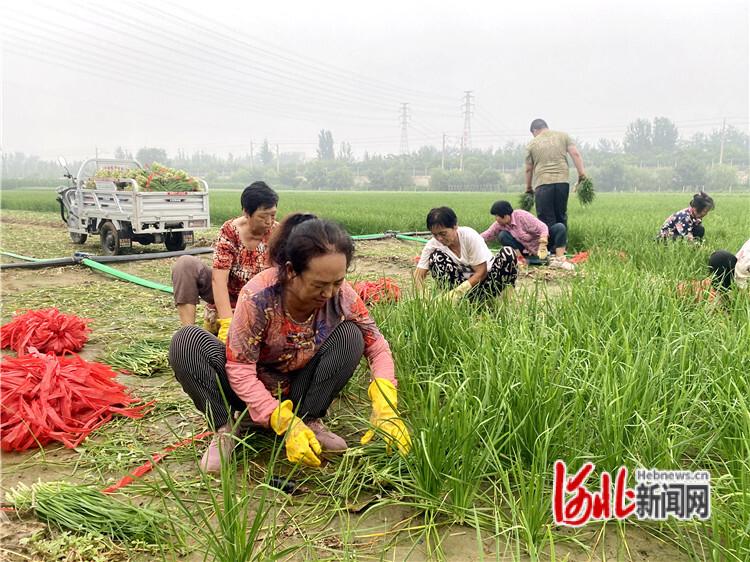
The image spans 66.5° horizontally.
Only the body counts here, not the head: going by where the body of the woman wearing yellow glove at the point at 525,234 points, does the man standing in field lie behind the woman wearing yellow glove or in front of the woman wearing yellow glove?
behind

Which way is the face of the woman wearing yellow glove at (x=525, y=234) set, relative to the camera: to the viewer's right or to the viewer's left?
to the viewer's left

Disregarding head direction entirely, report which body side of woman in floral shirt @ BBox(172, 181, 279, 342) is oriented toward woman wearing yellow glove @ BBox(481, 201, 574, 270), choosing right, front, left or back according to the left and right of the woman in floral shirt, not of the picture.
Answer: left

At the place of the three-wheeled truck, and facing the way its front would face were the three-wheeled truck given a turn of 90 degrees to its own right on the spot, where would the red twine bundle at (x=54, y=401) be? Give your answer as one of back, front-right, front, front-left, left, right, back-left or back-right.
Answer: back-right

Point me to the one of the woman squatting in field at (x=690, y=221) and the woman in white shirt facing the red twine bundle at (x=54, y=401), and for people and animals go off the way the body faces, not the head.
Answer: the woman in white shirt

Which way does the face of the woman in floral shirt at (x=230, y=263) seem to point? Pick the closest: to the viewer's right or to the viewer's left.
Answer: to the viewer's right

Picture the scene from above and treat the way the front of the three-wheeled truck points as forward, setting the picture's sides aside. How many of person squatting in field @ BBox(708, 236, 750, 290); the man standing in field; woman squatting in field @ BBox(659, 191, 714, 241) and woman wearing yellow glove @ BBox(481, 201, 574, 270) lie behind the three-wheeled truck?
4

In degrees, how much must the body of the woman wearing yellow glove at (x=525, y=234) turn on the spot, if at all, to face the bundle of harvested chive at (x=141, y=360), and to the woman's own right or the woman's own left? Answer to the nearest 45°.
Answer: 0° — they already face it
